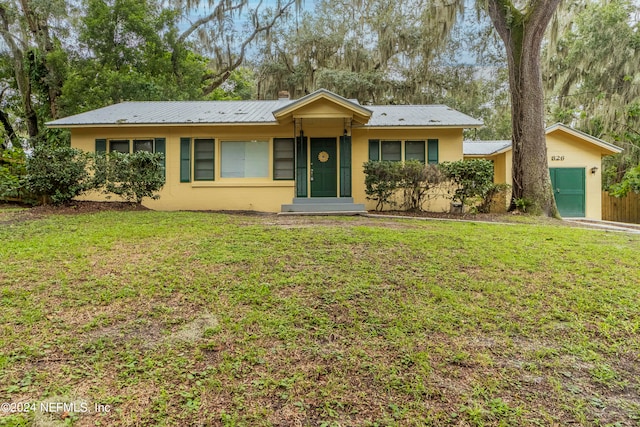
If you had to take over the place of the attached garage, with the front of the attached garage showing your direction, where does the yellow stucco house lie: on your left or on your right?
on your right

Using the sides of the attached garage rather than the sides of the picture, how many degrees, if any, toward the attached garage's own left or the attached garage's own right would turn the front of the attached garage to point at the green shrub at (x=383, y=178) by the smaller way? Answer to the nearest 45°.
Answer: approximately 45° to the attached garage's own right

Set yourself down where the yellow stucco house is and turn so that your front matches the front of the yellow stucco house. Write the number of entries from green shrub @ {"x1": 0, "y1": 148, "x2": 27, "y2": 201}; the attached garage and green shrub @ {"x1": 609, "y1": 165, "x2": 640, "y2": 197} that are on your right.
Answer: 1

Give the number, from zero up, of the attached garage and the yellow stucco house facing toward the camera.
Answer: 2

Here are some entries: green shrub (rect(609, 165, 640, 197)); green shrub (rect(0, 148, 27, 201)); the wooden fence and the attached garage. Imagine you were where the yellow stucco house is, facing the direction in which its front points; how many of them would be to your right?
1

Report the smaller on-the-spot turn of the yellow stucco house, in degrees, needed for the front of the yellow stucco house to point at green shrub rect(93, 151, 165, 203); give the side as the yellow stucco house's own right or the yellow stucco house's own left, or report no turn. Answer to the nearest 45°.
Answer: approximately 45° to the yellow stucco house's own right

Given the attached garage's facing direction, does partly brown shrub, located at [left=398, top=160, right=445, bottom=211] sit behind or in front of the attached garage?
in front

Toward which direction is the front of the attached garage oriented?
toward the camera
